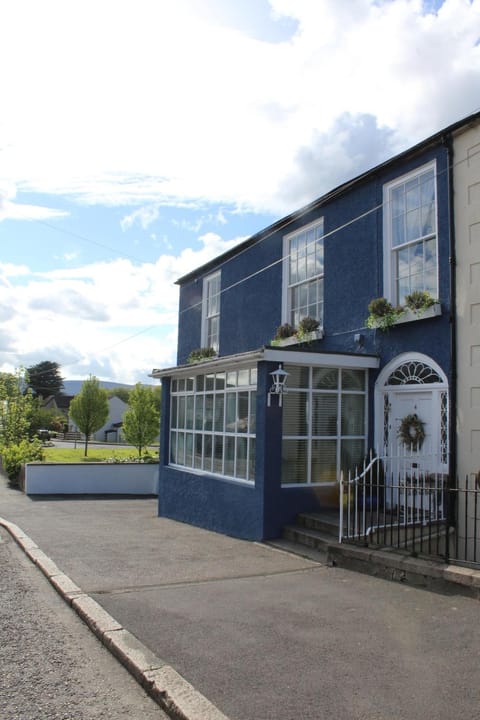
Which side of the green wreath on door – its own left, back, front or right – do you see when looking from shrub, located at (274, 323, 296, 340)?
right

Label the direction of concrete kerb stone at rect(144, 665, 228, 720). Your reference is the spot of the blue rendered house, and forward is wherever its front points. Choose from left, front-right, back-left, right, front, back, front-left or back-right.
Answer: front-left

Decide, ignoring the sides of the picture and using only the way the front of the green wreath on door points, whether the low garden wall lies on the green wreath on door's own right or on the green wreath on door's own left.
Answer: on the green wreath on door's own right

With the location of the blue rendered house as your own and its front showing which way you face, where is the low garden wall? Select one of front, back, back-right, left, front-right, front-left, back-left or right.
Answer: right

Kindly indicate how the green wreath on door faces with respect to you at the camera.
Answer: facing the viewer and to the left of the viewer

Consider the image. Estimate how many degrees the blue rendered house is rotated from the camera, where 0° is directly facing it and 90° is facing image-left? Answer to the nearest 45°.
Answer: approximately 45°

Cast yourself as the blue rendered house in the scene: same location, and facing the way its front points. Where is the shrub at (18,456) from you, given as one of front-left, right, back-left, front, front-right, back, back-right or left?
right

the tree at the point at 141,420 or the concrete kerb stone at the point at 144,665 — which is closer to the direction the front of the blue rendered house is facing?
the concrete kerb stone

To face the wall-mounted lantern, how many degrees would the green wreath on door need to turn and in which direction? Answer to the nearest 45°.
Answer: approximately 45° to its right
